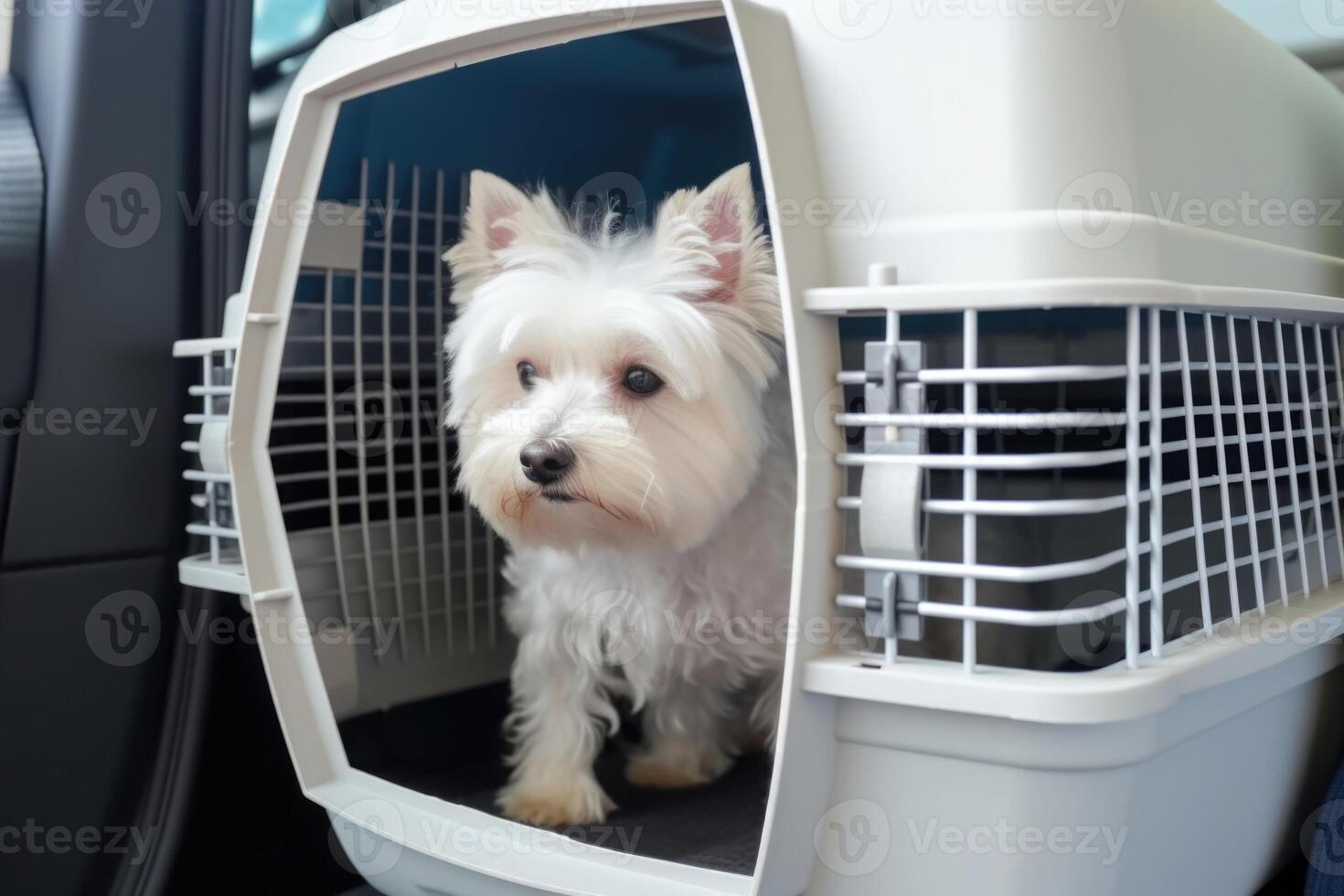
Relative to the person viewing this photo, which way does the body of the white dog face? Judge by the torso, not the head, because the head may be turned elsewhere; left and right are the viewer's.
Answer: facing the viewer and to the left of the viewer

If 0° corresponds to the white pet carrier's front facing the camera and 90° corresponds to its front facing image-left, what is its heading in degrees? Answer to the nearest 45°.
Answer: approximately 45°
